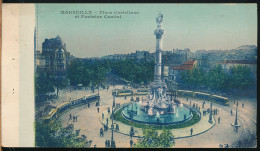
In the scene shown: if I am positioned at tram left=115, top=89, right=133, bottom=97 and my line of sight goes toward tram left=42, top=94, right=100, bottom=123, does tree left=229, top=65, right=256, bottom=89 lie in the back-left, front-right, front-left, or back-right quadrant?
back-left
